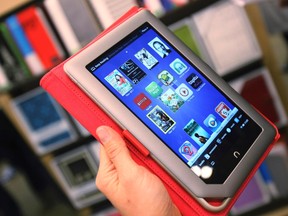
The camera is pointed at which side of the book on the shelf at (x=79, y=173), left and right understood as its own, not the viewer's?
front

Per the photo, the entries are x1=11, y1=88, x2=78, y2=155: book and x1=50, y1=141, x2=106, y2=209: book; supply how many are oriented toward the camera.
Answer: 2

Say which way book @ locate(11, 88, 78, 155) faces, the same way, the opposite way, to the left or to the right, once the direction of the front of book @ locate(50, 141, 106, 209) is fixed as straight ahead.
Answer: the same way

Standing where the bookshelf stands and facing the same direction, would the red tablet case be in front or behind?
in front

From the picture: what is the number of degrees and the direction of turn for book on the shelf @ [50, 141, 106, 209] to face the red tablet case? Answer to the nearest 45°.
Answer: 0° — it already faces it

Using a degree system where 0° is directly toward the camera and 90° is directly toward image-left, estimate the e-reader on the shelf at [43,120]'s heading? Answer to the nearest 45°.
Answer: approximately 0°
